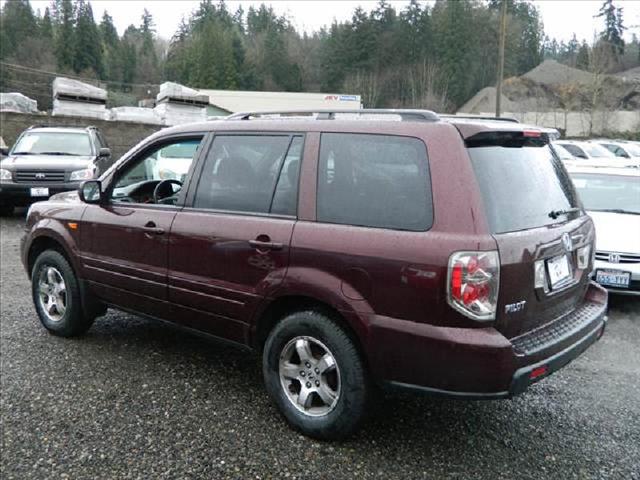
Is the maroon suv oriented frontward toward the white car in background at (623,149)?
no

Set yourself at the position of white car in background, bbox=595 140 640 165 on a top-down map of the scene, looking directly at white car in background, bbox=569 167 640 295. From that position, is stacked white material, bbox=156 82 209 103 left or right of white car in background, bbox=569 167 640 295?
right

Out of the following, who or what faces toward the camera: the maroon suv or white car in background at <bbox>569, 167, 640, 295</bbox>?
the white car in background

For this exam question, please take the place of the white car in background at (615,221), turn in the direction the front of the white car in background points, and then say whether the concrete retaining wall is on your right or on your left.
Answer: on your right

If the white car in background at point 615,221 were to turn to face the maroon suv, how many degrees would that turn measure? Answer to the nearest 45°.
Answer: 0° — it already faces it

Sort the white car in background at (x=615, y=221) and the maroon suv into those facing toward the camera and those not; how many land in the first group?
1

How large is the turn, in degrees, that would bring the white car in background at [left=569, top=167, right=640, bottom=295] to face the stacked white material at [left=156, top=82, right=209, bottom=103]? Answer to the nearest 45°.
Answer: approximately 135° to its right

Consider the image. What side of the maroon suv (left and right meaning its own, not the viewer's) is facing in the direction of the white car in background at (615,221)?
right

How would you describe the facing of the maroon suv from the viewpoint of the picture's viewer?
facing away from the viewer and to the left of the viewer

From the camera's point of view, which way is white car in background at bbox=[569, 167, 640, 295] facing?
toward the camera

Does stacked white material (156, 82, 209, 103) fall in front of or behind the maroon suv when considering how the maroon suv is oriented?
in front

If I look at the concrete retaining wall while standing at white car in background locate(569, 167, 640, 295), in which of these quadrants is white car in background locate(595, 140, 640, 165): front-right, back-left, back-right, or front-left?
front-right
